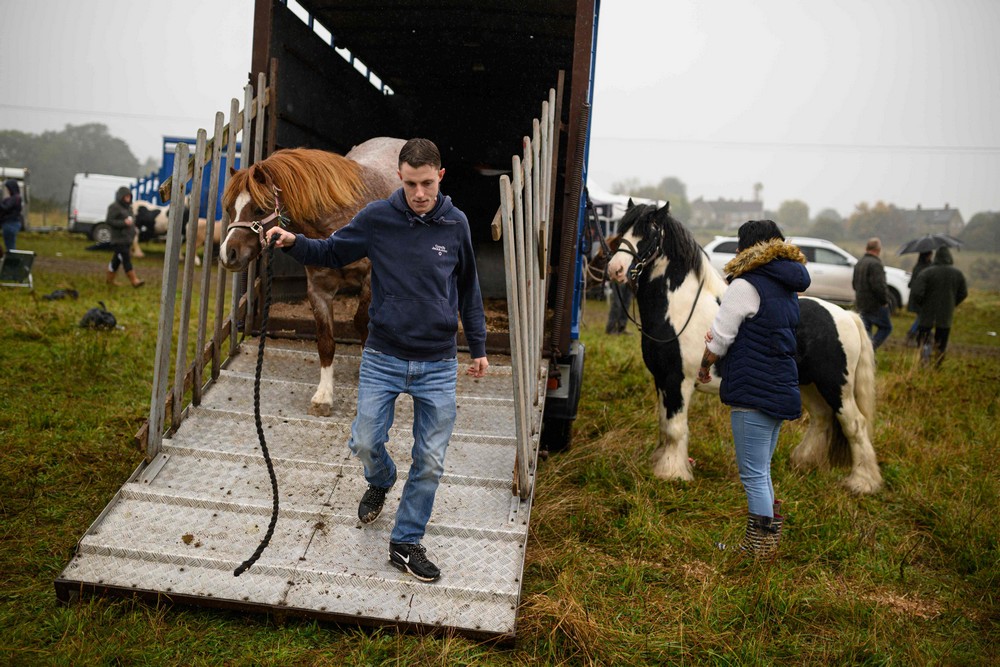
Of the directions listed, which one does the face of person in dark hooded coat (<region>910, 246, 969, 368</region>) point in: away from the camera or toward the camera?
away from the camera

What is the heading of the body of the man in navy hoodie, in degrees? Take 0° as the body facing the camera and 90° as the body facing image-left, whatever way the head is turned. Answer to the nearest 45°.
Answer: approximately 0°

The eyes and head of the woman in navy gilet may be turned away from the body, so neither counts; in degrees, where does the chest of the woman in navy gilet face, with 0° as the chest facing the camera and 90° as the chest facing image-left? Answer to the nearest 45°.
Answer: approximately 135°

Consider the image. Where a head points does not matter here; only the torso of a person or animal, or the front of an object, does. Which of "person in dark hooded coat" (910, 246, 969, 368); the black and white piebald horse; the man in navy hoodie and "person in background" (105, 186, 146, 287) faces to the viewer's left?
the black and white piebald horse

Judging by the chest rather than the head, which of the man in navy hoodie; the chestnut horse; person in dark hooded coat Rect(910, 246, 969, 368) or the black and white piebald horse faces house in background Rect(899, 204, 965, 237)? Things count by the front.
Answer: the person in dark hooded coat

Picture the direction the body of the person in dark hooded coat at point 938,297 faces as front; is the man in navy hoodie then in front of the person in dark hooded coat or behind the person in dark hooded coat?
behind

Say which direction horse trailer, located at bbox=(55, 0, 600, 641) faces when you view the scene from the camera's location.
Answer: facing away from the viewer

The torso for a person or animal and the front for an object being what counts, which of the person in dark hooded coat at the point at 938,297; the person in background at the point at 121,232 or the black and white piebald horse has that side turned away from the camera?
the person in dark hooded coat

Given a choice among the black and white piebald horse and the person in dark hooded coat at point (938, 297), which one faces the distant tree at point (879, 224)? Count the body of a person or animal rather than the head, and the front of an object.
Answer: the person in dark hooded coat
